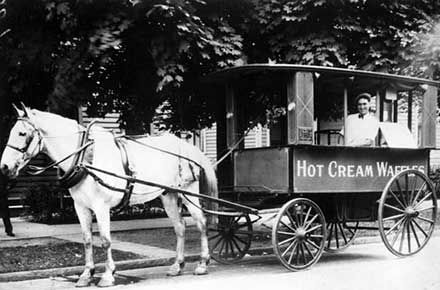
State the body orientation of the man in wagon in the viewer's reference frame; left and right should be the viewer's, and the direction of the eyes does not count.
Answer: facing the viewer

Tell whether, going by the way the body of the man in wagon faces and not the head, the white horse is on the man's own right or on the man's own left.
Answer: on the man's own right

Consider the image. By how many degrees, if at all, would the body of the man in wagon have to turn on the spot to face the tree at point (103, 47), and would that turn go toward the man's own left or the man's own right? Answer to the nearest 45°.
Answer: approximately 90° to the man's own right
